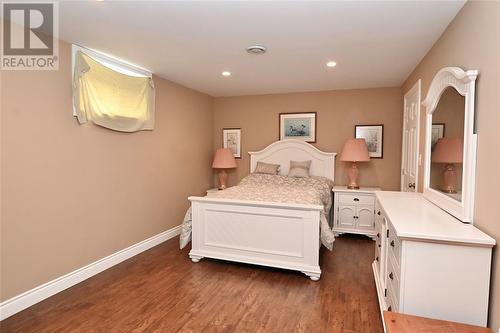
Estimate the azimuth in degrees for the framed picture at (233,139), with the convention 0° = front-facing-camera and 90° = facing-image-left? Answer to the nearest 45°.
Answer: approximately 0°

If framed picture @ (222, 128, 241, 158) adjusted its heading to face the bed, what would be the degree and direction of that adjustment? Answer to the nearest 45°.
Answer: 0° — it already faces it

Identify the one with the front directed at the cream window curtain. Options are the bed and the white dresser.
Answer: the white dresser

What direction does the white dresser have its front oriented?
to the viewer's left

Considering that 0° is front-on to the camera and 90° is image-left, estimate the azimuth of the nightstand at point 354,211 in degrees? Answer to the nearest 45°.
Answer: approximately 0°

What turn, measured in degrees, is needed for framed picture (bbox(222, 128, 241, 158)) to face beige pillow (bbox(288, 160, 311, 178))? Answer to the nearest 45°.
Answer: approximately 45° to its left

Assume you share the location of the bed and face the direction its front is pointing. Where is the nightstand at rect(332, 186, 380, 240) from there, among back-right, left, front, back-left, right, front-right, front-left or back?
back-left
